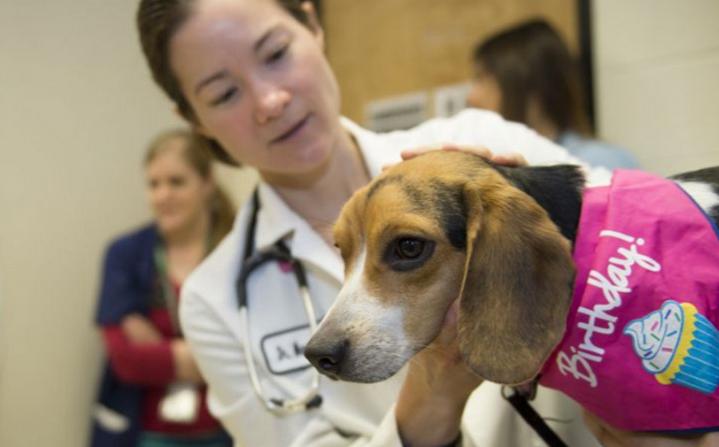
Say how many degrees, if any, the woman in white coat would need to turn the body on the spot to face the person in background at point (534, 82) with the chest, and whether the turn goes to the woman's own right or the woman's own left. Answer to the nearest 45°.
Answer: approximately 135° to the woman's own left

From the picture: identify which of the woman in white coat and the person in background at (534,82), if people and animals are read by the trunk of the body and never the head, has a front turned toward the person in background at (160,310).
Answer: the person in background at (534,82)

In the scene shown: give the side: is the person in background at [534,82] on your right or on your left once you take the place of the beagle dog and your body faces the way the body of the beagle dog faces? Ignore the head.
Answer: on your right

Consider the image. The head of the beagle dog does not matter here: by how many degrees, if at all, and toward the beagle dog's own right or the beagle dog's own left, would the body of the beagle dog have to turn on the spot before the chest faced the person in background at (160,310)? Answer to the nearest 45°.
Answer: approximately 45° to the beagle dog's own right

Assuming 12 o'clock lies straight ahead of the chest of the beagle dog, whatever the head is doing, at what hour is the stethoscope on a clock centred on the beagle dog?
The stethoscope is roughly at 1 o'clock from the beagle dog.

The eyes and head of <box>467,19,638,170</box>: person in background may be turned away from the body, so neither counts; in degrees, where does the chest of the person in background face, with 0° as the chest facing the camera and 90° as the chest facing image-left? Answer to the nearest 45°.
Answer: approximately 90°

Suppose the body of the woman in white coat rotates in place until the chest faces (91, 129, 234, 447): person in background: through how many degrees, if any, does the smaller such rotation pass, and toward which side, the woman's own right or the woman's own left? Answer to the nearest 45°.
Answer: approximately 135° to the woman's own right

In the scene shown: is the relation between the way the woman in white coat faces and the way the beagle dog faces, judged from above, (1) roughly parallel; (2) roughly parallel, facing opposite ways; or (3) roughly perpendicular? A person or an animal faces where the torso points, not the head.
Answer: roughly perpendicular

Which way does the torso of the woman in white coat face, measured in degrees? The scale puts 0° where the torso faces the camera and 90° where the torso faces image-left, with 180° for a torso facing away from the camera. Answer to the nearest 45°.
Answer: approximately 0°

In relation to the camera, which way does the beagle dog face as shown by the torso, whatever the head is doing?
to the viewer's left

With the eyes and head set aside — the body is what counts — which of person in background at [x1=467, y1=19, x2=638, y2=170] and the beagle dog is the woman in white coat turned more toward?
the beagle dog

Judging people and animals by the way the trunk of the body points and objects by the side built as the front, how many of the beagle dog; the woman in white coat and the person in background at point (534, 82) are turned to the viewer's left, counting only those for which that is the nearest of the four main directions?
2
